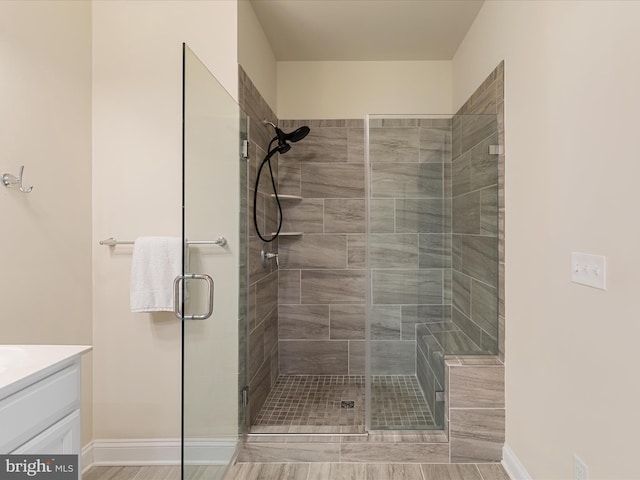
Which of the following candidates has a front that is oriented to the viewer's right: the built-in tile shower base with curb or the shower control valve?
the shower control valve

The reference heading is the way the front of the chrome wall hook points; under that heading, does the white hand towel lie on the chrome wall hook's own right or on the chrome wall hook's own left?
on the chrome wall hook's own left

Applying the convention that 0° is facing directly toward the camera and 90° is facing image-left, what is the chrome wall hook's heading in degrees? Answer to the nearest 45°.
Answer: approximately 315°

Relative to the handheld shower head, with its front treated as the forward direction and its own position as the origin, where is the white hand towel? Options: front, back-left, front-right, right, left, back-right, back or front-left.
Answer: back-right

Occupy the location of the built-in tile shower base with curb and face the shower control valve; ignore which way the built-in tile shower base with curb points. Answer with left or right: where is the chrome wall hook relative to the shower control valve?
left

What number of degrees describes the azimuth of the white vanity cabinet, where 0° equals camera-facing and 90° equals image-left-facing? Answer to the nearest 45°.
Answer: approximately 315°

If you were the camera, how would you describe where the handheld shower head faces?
facing to the right of the viewer

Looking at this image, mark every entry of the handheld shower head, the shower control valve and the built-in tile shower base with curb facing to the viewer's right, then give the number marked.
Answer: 2

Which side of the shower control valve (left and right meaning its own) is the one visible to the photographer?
right
